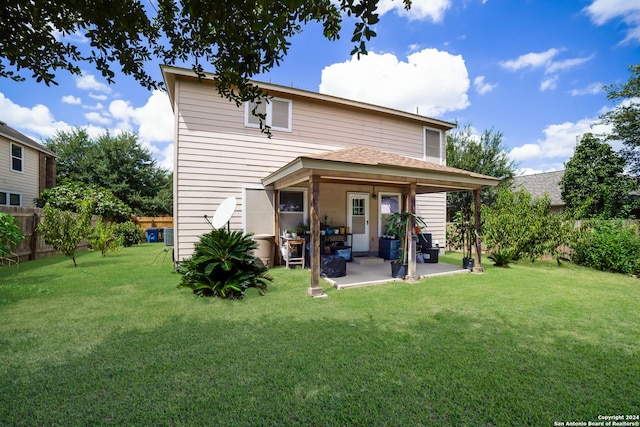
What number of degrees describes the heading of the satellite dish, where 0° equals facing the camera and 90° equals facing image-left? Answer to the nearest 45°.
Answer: approximately 45°

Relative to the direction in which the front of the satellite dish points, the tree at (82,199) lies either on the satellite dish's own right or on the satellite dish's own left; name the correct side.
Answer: on the satellite dish's own right

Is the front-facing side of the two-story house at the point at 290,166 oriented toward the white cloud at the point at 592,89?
no

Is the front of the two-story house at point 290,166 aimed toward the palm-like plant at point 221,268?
no
